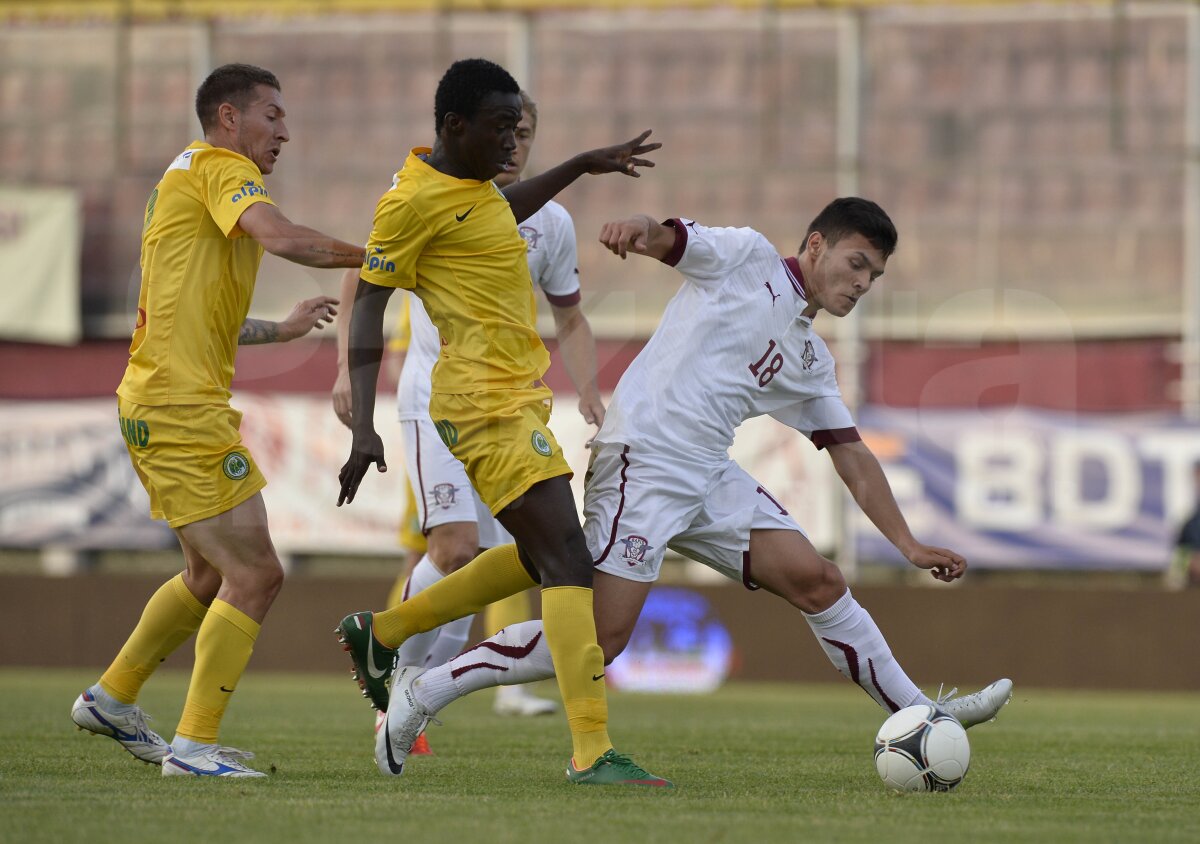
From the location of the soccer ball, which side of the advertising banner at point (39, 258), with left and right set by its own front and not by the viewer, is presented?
front

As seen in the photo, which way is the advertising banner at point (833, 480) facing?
toward the camera

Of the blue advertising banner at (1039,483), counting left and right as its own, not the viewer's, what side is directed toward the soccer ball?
front

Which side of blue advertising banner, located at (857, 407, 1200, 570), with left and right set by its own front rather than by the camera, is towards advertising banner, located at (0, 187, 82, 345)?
right

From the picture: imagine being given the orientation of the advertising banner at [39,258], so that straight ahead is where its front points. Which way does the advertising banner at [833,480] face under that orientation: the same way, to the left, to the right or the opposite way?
the same way

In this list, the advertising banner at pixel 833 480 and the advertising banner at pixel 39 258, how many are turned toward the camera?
2

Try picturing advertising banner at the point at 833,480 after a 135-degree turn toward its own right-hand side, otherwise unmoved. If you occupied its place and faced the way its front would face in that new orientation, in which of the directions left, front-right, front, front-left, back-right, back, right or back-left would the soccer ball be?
back-left

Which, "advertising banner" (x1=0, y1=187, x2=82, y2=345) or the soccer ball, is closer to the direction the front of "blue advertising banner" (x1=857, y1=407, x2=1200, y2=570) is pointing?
the soccer ball

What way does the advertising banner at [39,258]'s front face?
toward the camera

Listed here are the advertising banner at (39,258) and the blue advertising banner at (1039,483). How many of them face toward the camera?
2

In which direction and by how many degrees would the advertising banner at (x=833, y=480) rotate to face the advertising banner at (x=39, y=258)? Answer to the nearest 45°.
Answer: approximately 90° to its right

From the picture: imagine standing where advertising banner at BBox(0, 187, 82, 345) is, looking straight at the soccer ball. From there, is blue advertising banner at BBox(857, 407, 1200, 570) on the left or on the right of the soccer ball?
left
